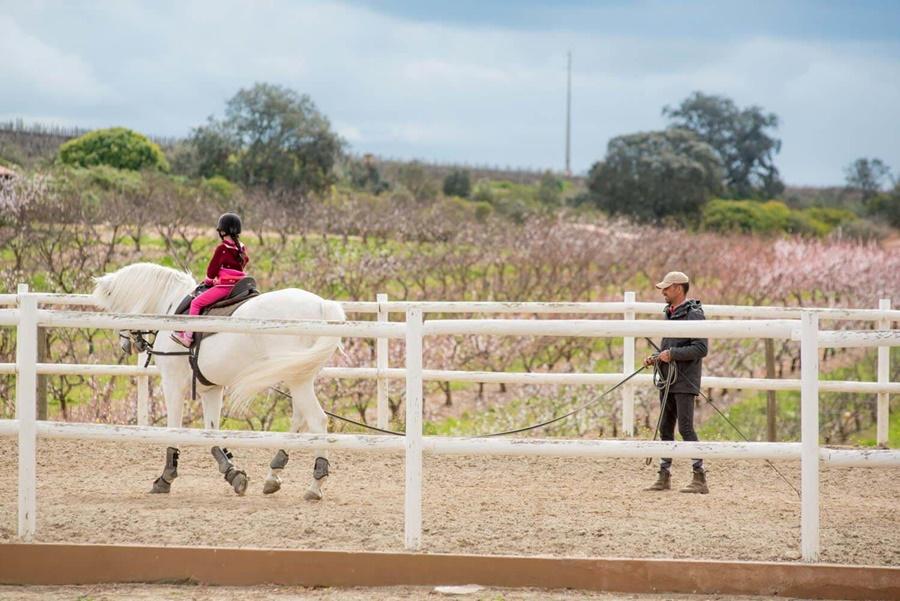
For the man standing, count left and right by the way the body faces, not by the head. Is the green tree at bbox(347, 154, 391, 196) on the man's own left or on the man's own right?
on the man's own right

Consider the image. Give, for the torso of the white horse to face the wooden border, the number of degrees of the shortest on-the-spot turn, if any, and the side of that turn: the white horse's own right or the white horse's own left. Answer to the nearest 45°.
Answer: approximately 90° to the white horse's own left

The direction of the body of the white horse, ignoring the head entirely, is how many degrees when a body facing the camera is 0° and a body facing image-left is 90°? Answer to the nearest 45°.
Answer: approximately 90°

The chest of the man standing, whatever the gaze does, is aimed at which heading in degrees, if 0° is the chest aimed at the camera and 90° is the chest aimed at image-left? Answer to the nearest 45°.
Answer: approximately 90°

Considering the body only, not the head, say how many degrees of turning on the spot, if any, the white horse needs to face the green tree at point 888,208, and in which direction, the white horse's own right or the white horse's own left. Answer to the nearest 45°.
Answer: approximately 135° to the white horse's own right

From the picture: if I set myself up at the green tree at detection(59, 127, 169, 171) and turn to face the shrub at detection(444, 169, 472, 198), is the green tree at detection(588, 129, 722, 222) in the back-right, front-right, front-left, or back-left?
front-right

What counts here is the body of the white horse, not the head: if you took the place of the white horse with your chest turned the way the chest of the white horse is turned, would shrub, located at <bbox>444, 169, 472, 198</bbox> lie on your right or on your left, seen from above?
on your right

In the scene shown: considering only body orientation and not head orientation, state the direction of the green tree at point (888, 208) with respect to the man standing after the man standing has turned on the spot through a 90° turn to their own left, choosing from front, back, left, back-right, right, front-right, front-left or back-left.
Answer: back

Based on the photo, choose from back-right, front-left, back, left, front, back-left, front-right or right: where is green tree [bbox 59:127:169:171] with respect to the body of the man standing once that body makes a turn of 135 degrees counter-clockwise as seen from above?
back

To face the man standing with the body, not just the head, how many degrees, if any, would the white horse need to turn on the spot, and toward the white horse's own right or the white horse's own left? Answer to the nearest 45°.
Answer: approximately 180°

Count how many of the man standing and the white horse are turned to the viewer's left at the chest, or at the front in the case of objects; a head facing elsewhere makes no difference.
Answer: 2

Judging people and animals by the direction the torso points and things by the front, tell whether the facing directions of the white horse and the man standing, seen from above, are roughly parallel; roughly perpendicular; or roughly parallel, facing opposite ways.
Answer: roughly parallel
